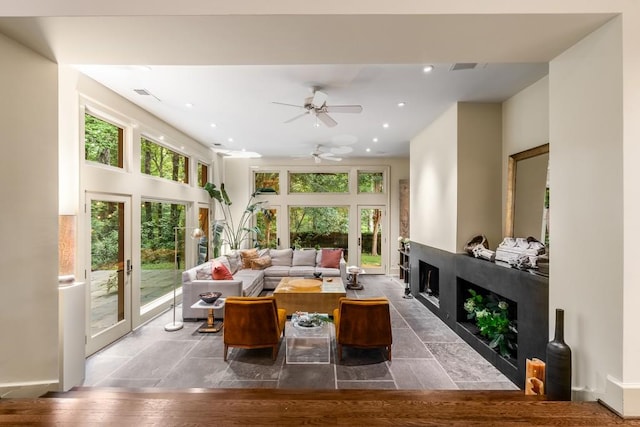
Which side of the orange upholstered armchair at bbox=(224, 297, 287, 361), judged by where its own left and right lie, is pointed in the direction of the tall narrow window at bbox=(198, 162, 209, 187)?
front

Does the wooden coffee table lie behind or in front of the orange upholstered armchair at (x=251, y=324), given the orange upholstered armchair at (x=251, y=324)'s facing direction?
in front

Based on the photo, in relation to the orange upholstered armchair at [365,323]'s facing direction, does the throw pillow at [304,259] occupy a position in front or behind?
in front

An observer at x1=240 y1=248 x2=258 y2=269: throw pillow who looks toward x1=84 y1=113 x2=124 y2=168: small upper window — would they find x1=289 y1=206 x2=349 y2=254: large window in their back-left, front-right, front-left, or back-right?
back-left

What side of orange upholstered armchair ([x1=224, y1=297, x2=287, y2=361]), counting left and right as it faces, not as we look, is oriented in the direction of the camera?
back

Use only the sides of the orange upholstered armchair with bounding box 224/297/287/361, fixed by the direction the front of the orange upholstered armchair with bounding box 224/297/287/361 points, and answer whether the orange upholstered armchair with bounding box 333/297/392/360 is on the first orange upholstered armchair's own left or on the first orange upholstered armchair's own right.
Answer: on the first orange upholstered armchair's own right

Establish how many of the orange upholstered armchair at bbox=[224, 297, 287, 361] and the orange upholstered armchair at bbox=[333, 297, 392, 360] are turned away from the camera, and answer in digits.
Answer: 2

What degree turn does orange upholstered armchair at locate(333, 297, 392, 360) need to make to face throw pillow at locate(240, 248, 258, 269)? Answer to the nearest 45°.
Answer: approximately 45° to its left

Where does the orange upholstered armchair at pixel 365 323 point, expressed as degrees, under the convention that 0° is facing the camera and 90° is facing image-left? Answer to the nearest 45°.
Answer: approximately 180°

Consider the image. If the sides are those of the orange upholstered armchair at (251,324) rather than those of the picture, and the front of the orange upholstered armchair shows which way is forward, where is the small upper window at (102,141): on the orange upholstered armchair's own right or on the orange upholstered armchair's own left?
on the orange upholstered armchair's own left

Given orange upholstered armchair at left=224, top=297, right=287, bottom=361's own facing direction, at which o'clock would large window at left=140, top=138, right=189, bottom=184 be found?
The large window is roughly at 11 o'clock from the orange upholstered armchair.

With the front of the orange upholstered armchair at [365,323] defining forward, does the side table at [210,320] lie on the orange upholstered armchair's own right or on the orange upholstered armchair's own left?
on the orange upholstered armchair's own left

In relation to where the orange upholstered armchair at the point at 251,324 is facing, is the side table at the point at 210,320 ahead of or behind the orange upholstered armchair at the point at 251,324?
ahead

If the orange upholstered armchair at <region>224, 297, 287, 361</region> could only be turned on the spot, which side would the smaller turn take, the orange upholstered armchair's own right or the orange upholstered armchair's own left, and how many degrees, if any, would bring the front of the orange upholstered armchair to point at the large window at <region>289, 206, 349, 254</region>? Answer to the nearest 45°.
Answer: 0° — it already faces it

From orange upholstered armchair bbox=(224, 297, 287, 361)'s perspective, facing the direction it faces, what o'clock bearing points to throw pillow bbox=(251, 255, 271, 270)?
The throw pillow is roughly at 12 o'clock from the orange upholstered armchair.
